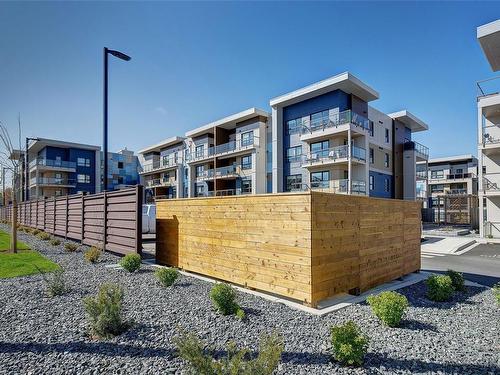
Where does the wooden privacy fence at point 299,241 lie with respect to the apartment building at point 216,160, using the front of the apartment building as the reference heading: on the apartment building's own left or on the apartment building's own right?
on the apartment building's own left

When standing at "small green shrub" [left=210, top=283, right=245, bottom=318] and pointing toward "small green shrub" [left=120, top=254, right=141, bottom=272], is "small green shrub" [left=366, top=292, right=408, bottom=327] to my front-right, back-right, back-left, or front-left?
back-right

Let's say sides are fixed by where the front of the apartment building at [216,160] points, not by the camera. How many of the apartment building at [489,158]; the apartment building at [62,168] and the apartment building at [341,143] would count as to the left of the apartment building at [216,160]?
2

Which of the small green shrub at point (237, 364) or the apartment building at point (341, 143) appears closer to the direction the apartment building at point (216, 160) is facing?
the small green shrub

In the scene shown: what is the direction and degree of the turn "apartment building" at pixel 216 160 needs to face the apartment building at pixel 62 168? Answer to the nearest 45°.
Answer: approximately 90° to its right

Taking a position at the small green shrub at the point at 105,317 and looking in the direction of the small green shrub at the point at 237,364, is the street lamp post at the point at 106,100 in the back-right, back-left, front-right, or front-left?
back-left

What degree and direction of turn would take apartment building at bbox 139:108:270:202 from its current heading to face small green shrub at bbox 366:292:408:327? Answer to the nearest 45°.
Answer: approximately 45° to its left

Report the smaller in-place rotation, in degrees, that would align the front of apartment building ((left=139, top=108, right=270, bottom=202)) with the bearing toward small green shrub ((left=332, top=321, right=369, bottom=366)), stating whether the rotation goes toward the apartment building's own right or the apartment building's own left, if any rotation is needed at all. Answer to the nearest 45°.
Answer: approximately 45° to the apartment building's own left

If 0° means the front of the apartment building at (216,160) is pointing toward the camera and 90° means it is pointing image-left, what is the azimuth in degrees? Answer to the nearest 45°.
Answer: approximately 45°

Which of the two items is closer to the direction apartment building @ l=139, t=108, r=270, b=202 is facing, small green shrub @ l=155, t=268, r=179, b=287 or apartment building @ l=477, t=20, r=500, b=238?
the small green shrub

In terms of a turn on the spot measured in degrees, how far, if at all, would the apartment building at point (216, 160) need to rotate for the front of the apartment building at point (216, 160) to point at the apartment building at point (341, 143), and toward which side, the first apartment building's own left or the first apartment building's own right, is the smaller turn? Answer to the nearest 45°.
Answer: approximately 90° to the first apartment building's own left

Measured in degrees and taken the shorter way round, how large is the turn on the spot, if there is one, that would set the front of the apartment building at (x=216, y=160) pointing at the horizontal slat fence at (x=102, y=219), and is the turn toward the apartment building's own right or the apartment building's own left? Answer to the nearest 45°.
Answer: approximately 45° to the apartment building's own left

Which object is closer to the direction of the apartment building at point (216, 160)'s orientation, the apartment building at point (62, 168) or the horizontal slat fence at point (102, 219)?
the horizontal slat fence

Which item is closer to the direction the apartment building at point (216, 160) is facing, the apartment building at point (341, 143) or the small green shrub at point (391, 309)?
the small green shrub
